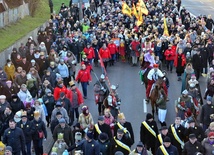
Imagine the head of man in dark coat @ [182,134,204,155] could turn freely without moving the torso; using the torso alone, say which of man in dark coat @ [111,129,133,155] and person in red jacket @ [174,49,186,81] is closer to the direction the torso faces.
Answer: the man in dark coat

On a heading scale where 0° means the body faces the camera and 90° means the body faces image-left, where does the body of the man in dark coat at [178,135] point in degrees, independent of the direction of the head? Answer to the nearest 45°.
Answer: approximately 0°

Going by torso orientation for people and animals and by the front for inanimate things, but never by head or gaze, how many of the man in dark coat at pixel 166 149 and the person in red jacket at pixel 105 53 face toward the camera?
2

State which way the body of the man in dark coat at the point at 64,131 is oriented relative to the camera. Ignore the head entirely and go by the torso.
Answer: toward the camera

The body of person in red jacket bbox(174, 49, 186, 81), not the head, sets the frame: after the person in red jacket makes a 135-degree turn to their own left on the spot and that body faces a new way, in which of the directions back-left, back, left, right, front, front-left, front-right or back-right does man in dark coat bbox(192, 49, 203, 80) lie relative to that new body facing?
right

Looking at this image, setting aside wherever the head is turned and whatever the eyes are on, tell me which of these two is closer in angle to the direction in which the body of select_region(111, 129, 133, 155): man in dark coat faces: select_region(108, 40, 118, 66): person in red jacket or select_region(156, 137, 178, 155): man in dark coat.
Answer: the man in dark coat

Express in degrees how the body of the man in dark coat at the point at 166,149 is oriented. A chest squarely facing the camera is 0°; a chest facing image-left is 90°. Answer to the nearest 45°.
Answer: approximately 0°

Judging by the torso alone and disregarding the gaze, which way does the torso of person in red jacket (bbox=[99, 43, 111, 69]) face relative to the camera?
toward the camera
